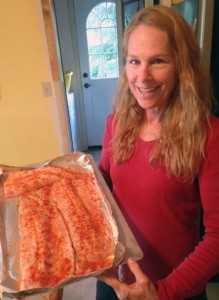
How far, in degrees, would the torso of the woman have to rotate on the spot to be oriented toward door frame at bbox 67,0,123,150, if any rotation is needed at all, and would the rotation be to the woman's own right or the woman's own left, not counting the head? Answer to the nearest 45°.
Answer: approximately 135° to the woman's own right

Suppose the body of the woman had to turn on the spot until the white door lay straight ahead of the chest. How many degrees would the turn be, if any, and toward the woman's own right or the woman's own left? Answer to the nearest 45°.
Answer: approximately 135° to the woman's own right

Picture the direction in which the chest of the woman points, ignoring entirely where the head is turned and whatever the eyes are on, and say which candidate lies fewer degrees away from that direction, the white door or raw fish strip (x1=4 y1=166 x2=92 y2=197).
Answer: the raw fish strip

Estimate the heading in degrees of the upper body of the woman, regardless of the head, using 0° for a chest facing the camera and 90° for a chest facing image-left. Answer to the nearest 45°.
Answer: approximately 45°
